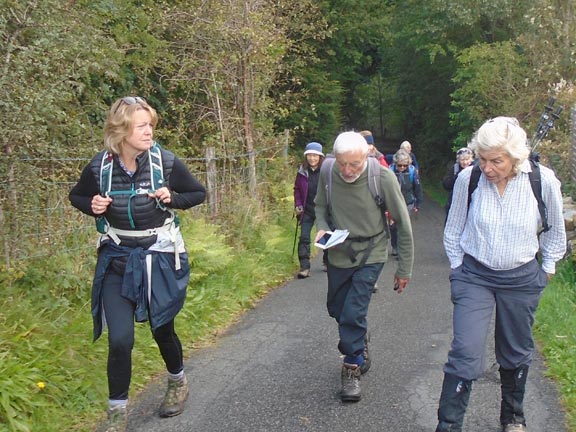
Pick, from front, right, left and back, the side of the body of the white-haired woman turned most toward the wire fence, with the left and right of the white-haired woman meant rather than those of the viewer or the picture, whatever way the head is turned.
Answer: right

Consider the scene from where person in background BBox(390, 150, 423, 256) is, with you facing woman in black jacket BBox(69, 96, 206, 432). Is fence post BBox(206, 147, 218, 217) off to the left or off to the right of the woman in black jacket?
right

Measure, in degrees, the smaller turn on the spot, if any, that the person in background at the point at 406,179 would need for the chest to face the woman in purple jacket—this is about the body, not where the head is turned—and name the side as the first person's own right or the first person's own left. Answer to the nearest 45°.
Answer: approximately 45° to the first person's own right

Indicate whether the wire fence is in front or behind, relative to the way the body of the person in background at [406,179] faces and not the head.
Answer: in front

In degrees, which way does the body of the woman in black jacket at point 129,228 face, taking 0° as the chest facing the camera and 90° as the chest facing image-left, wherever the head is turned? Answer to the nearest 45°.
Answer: approximately 0°

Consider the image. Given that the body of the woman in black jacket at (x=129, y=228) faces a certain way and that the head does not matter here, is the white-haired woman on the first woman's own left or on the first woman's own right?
on the first woman's own left

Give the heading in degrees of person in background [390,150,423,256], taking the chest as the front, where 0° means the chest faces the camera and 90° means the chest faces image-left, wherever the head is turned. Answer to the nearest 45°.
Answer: approximately 0°

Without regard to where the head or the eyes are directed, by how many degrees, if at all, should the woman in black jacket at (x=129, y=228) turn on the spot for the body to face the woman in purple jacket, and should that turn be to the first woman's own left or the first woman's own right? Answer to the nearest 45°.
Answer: approximately 135° to the first woman's own left
